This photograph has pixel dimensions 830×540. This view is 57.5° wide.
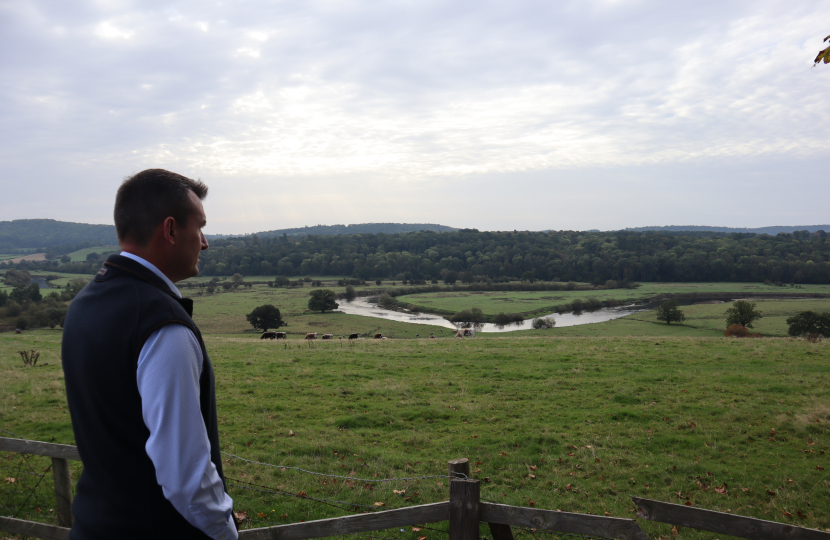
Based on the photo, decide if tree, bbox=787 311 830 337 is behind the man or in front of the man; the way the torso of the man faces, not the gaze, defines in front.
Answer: in front

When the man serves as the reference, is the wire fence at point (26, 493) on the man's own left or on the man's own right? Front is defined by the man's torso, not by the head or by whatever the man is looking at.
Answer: on the man's own left

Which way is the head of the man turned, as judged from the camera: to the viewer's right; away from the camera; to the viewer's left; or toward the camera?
to the viewer's right

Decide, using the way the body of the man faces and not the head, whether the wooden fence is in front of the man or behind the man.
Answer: in front

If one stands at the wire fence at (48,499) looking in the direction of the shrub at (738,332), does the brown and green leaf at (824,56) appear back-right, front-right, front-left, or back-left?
front-right

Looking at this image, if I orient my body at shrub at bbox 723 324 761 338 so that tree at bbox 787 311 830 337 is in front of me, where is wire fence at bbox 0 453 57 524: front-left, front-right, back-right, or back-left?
back-right

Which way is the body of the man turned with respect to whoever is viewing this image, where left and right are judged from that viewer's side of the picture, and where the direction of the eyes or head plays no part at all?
facing away from the viewer and to the right of the viewer

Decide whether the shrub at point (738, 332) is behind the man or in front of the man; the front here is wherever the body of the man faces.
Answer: in front
